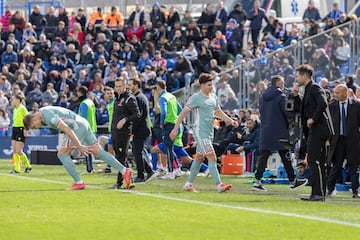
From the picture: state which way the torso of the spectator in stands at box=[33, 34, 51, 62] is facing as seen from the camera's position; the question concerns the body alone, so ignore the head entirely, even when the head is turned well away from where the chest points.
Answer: toward the camera

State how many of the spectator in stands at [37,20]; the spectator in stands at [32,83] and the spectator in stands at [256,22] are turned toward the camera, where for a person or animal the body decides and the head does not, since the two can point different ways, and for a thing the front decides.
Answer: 3

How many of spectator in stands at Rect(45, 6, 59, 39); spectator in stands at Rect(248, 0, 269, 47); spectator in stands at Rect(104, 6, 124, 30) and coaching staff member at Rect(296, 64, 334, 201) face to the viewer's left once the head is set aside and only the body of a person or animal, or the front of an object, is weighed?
1

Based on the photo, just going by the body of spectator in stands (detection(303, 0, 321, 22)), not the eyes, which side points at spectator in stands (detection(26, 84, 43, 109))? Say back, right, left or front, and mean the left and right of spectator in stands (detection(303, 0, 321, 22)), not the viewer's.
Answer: right

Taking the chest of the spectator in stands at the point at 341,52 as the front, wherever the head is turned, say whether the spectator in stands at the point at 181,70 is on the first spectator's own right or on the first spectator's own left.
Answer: on the first spectator's own right

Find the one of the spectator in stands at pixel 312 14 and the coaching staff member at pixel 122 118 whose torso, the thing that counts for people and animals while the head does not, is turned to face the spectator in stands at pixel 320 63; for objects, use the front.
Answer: the spectator in stands at pixel 312 14

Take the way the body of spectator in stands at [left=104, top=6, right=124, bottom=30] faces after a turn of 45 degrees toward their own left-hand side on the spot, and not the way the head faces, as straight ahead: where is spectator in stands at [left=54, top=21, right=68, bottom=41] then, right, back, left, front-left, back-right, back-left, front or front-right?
back-right

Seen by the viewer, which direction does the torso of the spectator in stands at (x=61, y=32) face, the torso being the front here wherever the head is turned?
toward the camera

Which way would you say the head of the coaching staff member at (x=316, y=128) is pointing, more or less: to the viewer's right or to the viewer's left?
to the viewer's left

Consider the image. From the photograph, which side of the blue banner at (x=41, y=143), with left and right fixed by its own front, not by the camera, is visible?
front

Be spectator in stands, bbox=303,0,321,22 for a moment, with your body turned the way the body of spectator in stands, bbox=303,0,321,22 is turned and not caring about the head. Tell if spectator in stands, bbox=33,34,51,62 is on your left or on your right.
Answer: on your right

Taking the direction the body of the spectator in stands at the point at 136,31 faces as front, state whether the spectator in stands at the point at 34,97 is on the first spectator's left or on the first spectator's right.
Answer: on the first spectator's right

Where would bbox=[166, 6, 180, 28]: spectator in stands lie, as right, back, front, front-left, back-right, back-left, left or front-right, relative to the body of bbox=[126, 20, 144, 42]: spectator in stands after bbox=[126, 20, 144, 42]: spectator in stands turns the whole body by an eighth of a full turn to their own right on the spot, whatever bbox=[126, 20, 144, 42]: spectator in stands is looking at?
back-left
